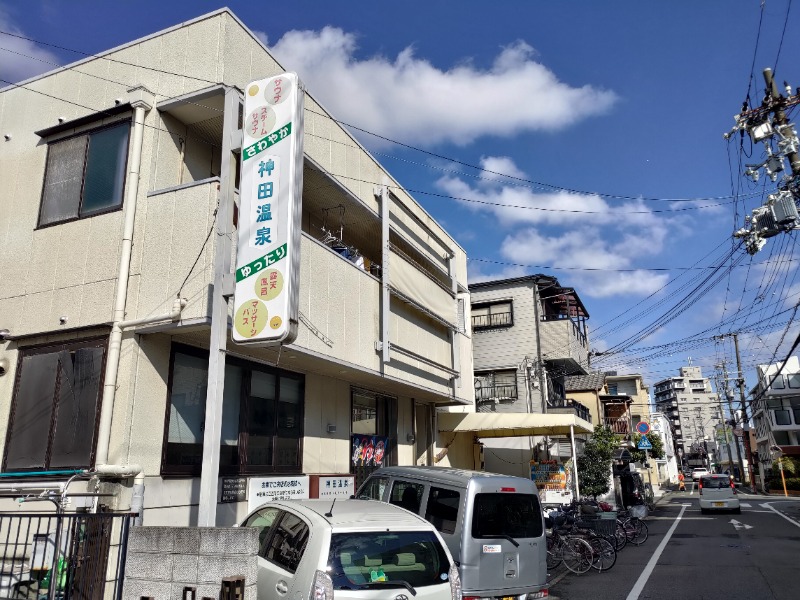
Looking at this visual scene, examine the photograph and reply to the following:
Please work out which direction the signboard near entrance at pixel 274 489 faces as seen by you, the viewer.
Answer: facing the viewer

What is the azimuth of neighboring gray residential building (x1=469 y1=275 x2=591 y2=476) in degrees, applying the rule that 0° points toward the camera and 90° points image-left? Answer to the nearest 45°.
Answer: approximately 315°

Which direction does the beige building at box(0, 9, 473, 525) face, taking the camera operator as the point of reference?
facing the viewer and to the right of the viewer

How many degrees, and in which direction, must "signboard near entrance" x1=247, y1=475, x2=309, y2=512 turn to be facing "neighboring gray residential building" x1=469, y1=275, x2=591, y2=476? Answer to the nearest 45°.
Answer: approximately 135° to its left

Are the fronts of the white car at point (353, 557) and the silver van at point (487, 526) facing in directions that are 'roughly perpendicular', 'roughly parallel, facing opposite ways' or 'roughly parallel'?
roughly parallel

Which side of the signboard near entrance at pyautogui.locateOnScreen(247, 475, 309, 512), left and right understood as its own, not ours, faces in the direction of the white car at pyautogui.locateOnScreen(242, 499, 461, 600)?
front

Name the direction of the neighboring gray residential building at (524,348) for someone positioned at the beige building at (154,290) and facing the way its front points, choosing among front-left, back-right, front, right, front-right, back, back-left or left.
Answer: left

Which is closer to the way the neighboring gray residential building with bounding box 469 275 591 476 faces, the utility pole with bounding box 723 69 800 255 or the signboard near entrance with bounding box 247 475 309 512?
the utility pole

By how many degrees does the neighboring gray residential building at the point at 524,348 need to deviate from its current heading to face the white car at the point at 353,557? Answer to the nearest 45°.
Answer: approximately 45° to its right

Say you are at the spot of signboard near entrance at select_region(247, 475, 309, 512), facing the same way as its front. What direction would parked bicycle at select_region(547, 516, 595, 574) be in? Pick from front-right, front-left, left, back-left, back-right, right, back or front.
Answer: left

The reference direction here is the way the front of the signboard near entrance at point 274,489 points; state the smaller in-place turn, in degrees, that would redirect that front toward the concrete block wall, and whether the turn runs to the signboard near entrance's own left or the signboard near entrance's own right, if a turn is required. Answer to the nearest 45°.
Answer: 0° — it already faces it

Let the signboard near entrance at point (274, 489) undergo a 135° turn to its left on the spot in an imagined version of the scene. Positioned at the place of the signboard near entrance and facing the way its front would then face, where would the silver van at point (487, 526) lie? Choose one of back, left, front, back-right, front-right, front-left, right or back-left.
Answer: right

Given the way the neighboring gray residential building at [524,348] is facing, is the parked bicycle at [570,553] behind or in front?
in front
